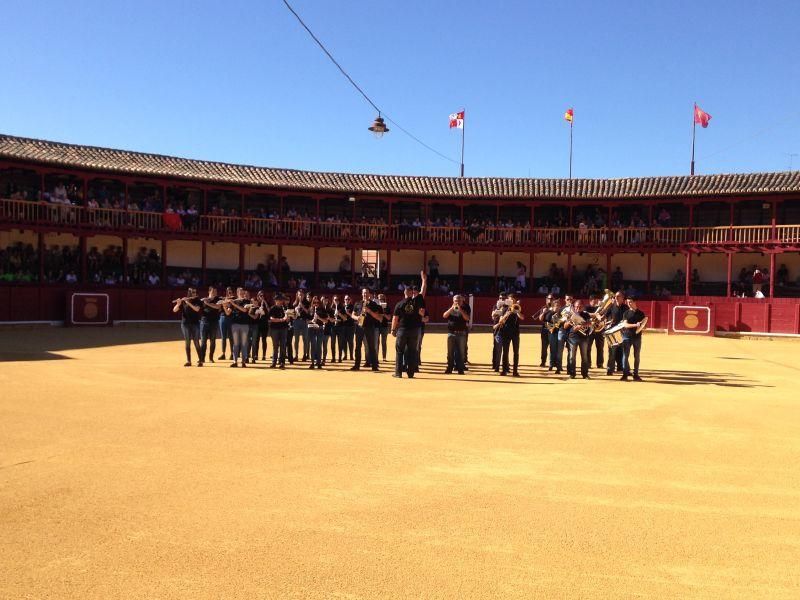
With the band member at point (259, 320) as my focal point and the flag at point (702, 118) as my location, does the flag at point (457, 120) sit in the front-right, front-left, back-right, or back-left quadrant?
front-right

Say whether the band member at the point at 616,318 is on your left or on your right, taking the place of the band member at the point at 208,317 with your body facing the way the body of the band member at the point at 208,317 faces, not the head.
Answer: on your left

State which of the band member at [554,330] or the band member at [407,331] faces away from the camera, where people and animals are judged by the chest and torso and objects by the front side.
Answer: the band member at [407,331]

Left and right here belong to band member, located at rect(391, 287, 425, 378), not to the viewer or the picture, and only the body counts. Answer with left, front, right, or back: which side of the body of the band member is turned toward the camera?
back

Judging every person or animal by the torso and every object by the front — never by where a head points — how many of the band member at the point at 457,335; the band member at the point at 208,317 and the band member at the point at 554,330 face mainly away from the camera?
0

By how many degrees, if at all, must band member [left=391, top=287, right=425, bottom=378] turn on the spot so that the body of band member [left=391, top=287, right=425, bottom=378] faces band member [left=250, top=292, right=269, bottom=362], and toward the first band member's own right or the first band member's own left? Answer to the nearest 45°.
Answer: approximately 45° to the first band member's own left

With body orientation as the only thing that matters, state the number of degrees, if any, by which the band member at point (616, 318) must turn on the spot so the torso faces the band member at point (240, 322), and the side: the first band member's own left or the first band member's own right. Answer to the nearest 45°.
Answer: approximately 45° to the first band member's own right

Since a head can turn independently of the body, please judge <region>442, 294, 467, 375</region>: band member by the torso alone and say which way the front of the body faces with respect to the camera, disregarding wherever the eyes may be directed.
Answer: toward the camera

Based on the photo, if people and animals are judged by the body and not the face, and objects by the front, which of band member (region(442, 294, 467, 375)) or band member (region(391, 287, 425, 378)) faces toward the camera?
band member (region(442, 294, 467, 375))

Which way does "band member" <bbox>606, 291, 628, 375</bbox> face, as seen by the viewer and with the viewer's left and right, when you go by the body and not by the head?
facing the viewer and to the left of the viewer

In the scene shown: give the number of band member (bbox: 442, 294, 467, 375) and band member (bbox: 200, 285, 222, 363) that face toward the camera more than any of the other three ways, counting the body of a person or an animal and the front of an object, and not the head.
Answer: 2

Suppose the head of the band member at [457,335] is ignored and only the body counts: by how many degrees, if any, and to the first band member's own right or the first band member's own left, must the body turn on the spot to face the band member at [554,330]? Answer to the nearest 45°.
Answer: approximately 135° to the first band member's own left

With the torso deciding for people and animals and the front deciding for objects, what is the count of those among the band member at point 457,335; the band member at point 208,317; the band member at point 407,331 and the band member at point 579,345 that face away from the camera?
1

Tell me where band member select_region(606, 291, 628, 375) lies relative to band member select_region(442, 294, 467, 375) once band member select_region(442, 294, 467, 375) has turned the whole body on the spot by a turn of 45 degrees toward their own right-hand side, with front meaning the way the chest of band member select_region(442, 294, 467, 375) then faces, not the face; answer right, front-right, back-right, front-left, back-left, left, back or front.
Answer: back-left

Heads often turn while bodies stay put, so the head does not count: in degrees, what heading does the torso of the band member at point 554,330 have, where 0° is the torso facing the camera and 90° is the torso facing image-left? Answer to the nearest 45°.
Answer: approximately 45°

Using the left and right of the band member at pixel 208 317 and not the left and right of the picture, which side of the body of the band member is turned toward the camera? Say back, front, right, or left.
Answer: front
